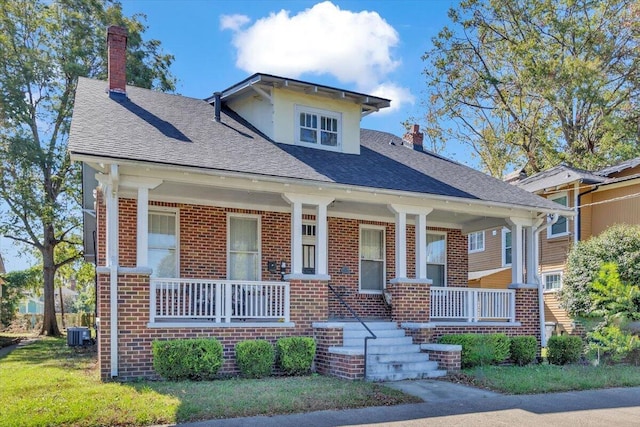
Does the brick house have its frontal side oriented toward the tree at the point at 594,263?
no

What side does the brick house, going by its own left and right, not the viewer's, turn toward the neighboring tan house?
left

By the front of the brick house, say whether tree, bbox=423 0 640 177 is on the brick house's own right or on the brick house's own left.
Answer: on the brick house's own left

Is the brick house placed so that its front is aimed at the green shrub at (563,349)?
no

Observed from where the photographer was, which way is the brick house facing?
facing the viewer and to the right of the viewer

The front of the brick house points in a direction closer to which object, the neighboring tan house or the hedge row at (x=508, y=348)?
the hedge row

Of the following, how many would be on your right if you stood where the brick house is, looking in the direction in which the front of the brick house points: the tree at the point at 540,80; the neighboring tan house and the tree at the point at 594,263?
0

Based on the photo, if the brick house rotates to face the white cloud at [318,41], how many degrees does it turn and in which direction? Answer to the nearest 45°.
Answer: approximately 135° to its left

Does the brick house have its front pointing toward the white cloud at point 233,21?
no

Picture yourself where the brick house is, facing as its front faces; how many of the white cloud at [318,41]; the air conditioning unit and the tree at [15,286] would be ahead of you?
0
